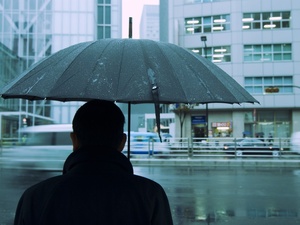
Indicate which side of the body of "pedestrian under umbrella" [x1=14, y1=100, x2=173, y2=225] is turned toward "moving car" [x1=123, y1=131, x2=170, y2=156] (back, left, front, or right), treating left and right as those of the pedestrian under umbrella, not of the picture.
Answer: front

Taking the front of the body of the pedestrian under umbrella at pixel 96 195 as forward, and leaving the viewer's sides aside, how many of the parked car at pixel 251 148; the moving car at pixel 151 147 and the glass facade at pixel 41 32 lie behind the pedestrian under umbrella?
0

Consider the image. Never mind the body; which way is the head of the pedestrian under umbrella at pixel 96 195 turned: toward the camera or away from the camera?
away from the camera

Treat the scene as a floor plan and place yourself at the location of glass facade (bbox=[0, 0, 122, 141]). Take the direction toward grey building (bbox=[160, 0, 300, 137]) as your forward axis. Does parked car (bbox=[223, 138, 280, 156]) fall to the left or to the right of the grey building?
right

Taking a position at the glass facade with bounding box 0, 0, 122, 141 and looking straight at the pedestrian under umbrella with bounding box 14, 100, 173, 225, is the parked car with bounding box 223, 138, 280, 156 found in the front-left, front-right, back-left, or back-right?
front-left

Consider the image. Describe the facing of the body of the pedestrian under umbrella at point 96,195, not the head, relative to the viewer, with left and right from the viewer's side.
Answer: facing away from the viewer

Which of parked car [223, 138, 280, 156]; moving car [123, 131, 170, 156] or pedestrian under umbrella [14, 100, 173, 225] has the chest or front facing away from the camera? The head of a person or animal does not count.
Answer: the pedestrian under umbrella

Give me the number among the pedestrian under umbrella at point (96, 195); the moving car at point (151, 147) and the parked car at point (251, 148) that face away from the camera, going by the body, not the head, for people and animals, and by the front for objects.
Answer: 1
